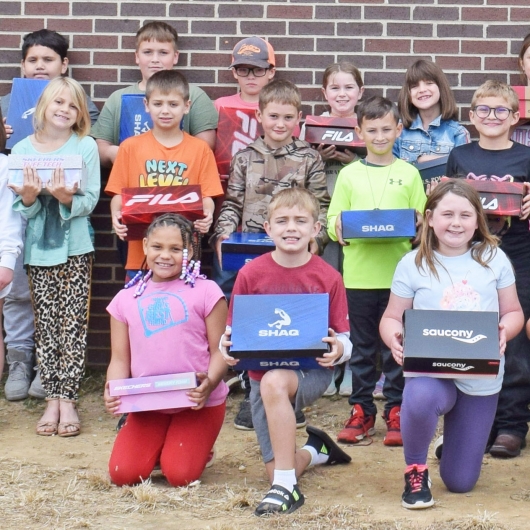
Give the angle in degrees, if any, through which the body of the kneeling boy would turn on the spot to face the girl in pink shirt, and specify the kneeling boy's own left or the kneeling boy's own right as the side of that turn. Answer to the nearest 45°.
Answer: approximately 90° to the kneeling boy's own right

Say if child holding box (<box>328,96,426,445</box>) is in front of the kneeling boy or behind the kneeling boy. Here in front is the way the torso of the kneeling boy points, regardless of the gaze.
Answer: behind

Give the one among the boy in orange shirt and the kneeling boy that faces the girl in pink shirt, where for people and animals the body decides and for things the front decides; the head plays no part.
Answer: the boy in orange shirt

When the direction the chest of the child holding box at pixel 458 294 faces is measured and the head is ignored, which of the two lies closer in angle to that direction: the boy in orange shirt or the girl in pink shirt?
the girl in pink shirt

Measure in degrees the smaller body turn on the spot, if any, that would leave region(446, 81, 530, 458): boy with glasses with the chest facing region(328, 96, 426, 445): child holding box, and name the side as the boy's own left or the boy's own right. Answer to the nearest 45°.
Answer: approximately 90° to the boy's own right

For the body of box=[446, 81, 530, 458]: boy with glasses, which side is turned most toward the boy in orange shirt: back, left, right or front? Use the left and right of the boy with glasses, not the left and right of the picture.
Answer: right

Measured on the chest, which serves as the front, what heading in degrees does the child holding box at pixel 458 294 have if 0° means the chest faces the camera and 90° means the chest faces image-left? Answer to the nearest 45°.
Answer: approximately 0°

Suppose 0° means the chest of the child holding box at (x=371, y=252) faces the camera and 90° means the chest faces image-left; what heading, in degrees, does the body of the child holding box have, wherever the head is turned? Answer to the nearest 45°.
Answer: approximately 0°

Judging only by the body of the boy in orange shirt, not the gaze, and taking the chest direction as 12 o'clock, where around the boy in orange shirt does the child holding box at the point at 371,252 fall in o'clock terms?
The child holding box is roughly at 10 o'clock from the boy in orange shirt.
